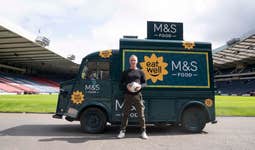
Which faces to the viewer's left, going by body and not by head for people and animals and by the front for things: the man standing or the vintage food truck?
the vintage food truck

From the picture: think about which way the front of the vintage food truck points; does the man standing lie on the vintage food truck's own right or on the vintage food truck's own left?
on the vintage food truck's own left

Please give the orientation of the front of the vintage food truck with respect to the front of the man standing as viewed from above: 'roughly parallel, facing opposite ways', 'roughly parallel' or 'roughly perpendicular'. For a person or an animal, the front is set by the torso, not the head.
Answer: roughly perpendicular

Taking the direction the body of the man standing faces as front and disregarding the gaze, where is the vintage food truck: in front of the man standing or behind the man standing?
behind

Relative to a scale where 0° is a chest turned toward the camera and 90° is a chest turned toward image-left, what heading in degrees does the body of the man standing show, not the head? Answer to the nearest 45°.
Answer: approximately 0°

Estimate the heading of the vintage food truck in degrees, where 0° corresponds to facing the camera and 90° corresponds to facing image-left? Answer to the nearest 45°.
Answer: approximately 90°
